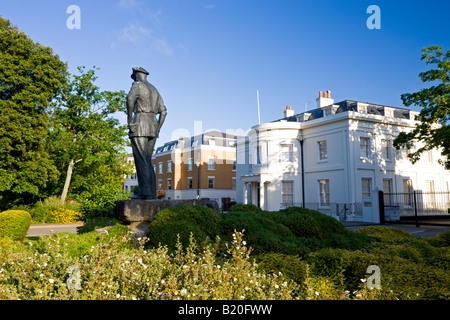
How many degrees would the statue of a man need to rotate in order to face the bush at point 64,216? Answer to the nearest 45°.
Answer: approximately 45° to its right

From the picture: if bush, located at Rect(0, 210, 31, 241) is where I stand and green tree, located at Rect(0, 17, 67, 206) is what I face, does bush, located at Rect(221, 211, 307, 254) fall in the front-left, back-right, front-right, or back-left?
back-right
